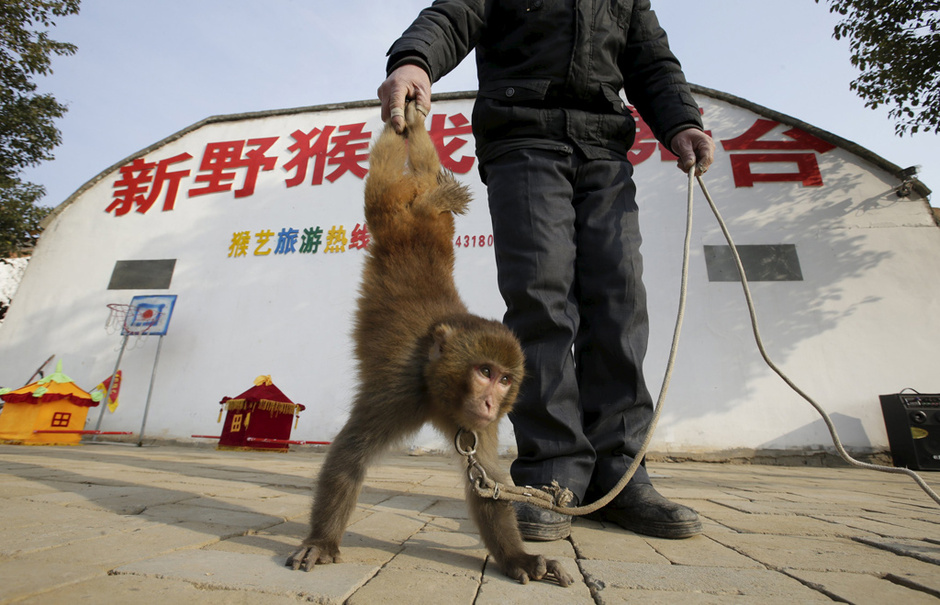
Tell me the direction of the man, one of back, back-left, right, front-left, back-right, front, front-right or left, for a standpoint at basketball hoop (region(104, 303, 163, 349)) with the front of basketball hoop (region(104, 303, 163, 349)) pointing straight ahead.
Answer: front-left

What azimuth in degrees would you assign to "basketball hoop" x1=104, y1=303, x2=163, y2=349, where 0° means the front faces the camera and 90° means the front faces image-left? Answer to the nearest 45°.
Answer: approximately 45°

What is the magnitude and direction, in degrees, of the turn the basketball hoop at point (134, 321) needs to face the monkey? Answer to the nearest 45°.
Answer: approximately 45° to its left

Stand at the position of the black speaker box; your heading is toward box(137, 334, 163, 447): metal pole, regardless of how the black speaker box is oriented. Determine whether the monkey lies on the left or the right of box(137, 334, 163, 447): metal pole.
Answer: left

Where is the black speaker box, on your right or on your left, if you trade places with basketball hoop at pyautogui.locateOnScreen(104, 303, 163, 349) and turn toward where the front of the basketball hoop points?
on your left

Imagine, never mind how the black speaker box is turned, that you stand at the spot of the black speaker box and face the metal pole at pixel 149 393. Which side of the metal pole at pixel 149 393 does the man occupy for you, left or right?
left
